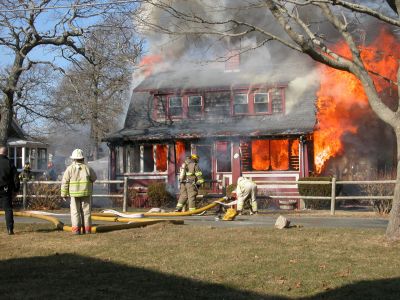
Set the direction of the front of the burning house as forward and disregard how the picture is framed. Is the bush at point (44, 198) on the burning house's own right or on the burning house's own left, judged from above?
on the burning house's own right

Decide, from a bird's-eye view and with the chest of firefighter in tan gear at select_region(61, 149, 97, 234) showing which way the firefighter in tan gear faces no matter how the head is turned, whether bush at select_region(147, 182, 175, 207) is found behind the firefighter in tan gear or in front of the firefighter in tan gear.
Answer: in front

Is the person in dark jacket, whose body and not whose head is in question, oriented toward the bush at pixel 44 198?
yes

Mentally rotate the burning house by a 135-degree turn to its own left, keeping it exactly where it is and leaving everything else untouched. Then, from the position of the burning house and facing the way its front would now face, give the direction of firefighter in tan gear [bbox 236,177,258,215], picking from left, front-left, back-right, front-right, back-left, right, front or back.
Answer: back-right

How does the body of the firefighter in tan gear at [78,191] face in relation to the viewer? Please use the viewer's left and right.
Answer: facing away from the viewer

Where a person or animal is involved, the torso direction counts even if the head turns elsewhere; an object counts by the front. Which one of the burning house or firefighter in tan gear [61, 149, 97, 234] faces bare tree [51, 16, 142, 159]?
the firefighter in tan gear

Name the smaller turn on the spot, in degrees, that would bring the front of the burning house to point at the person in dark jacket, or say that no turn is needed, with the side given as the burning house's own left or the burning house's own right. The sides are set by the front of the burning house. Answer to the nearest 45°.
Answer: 0° — it already faces them

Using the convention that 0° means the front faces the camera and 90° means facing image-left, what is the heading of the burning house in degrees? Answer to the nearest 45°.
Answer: approximately 0°
